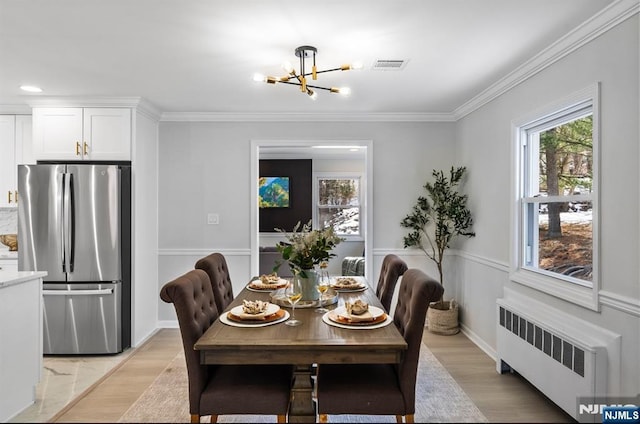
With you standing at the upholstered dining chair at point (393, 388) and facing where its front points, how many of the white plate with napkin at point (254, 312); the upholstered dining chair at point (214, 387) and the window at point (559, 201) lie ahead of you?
2

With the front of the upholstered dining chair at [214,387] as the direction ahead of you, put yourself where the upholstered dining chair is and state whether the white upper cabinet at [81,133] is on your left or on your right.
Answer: on your left

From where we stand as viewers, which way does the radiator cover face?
facing the viewer and to the left of the viewer

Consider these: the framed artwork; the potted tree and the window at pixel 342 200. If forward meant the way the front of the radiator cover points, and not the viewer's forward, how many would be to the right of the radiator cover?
3

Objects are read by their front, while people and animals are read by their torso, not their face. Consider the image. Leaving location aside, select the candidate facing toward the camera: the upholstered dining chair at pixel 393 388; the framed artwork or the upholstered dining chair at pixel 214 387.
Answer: the framed artwork

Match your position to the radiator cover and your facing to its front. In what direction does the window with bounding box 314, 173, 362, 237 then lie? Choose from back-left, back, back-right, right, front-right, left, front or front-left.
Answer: right

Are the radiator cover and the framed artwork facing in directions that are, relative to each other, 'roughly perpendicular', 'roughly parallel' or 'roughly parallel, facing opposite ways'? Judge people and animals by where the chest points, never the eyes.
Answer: roughly perpendicular

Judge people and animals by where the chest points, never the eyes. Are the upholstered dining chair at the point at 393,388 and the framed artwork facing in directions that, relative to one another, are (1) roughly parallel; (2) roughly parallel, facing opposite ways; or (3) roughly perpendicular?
roughly perpendicular

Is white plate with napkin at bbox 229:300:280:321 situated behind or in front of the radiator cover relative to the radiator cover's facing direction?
in front

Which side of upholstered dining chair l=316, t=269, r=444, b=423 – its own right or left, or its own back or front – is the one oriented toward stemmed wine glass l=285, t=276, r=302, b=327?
front

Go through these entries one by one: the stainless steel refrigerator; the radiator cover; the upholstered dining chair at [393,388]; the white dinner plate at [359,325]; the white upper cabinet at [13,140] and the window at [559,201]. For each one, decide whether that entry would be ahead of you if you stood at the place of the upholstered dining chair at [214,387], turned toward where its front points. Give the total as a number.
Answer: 4

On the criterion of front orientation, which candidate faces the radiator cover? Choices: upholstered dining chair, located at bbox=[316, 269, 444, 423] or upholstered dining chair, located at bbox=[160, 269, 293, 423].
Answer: upholstered dining chair, located at bbox=[160, 269, 293, 423]

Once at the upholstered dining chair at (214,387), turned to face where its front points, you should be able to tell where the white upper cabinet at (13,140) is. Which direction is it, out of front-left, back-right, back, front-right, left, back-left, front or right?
back-left

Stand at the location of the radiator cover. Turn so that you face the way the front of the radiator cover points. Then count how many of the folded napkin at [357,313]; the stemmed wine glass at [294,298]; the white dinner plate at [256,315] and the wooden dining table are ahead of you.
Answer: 4

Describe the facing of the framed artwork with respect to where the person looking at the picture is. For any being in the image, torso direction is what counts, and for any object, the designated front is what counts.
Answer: facing the viewer

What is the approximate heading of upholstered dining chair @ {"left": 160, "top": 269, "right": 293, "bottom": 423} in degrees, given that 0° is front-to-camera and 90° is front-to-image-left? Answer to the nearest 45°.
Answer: approximately 270°
